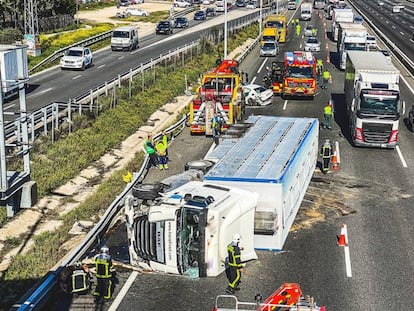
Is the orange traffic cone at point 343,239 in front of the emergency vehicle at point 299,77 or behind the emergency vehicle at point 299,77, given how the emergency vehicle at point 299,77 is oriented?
in front

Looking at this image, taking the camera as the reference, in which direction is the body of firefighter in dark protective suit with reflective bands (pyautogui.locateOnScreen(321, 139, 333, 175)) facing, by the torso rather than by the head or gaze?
away from the camera

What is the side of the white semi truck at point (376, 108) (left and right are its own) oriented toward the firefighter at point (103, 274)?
front

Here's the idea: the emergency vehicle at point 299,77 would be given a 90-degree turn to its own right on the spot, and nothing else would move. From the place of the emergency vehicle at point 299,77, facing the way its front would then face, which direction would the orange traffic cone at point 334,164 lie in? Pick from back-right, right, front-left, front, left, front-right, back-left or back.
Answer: left

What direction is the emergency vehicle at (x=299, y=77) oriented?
toward the camera

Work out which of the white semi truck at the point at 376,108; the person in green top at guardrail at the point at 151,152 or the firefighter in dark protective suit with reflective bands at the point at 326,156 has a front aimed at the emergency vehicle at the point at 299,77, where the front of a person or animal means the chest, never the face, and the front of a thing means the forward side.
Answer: the firefighter in dark protective suit with reflective bands

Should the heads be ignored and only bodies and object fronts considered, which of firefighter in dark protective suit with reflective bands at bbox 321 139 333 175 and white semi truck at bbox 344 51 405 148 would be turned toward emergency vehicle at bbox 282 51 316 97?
the firefighter in dark protective suit with reflective bands

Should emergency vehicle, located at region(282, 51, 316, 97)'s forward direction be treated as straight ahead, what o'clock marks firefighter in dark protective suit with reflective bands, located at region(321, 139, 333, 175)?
The firefighter in dark protective suit with reflective bands is roughly at 12 o'clock from the emergency vehicle.

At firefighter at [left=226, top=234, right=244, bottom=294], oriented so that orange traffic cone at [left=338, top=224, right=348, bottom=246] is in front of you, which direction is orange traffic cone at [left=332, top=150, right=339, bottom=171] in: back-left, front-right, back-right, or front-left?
front-left

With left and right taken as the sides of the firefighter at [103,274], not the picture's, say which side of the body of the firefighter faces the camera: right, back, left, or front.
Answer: back

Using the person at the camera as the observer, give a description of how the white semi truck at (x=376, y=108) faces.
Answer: facing the viewer

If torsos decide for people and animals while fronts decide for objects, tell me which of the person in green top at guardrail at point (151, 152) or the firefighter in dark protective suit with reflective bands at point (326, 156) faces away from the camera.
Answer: the firefighter in dark protective suit with reflective bands

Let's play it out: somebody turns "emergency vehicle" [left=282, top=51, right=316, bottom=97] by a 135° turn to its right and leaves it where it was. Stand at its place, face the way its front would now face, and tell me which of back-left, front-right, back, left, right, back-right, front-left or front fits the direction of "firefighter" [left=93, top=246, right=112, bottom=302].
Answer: back-left
